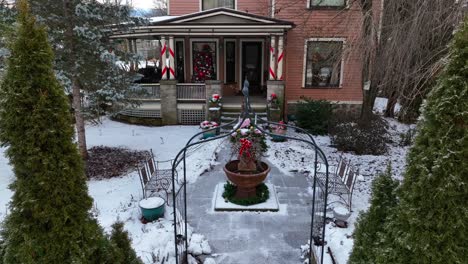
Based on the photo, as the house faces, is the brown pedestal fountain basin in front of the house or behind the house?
in front

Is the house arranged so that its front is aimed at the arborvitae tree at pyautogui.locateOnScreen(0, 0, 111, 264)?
yes

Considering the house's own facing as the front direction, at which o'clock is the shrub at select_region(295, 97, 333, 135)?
The shrub is roughly at 10 o'clock from the house.

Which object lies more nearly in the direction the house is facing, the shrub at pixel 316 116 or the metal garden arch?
the metal garden arch

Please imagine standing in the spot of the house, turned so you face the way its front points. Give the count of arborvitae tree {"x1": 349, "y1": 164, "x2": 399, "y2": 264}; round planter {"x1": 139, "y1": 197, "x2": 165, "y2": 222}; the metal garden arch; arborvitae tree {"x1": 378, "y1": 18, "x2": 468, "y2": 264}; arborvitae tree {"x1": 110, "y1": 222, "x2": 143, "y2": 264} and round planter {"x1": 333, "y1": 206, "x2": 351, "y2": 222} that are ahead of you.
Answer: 6

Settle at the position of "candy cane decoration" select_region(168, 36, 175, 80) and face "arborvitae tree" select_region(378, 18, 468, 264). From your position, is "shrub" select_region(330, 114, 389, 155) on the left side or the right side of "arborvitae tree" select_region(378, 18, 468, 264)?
left

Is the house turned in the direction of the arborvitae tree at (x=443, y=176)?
yes

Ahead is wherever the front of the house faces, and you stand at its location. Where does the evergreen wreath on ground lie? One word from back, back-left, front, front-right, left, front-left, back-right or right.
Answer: front

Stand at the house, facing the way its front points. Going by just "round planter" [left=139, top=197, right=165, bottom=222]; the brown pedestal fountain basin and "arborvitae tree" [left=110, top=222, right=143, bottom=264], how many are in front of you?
3

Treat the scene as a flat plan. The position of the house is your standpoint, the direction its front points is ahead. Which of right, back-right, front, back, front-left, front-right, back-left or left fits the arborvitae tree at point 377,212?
front

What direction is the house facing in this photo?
toward the camera

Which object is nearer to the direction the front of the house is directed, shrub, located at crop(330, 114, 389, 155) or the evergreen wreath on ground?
the evergreen wreath on ground

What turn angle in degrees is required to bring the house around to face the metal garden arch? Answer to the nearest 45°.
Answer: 0° — it already faces it

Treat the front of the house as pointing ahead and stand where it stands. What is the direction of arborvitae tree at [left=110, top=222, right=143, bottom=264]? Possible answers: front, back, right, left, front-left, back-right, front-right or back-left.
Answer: front
